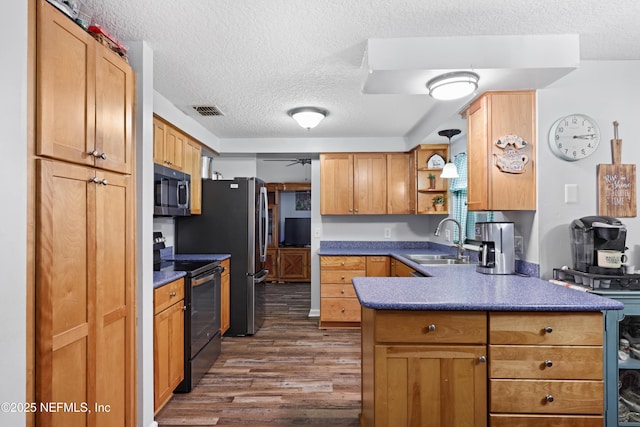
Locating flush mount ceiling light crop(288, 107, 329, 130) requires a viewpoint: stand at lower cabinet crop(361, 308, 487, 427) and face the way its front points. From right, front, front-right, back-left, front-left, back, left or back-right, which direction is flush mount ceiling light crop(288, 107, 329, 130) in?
back-right

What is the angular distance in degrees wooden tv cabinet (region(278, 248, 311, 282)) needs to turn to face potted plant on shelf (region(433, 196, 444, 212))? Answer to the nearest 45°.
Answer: approximately 45° to its left

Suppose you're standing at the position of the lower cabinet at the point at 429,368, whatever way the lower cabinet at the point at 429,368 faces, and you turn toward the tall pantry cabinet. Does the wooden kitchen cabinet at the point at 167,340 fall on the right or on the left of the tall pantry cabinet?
right

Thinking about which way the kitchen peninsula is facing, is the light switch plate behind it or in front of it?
behind

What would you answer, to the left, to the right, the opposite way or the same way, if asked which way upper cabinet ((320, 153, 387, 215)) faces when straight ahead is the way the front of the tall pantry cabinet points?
to the right

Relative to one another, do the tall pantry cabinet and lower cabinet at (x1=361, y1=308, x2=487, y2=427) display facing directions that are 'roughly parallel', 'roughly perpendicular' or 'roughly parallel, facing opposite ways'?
roughly perpendicular

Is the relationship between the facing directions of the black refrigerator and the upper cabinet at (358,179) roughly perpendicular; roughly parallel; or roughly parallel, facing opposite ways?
roughly perpendicular

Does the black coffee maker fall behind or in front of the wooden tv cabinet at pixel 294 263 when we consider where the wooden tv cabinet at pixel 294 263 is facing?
in front

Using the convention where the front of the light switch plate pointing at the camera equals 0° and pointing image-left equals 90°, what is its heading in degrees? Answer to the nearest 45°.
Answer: approximately 0°

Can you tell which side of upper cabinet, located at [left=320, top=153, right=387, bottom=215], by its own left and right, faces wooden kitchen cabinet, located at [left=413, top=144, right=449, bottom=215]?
left

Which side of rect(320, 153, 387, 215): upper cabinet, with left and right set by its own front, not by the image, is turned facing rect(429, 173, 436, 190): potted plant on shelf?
left

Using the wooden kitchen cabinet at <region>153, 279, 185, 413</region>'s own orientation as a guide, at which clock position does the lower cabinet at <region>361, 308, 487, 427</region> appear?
The lower cabinet is roughly at 12 o'clock from the wooden kitchen cabinet.
